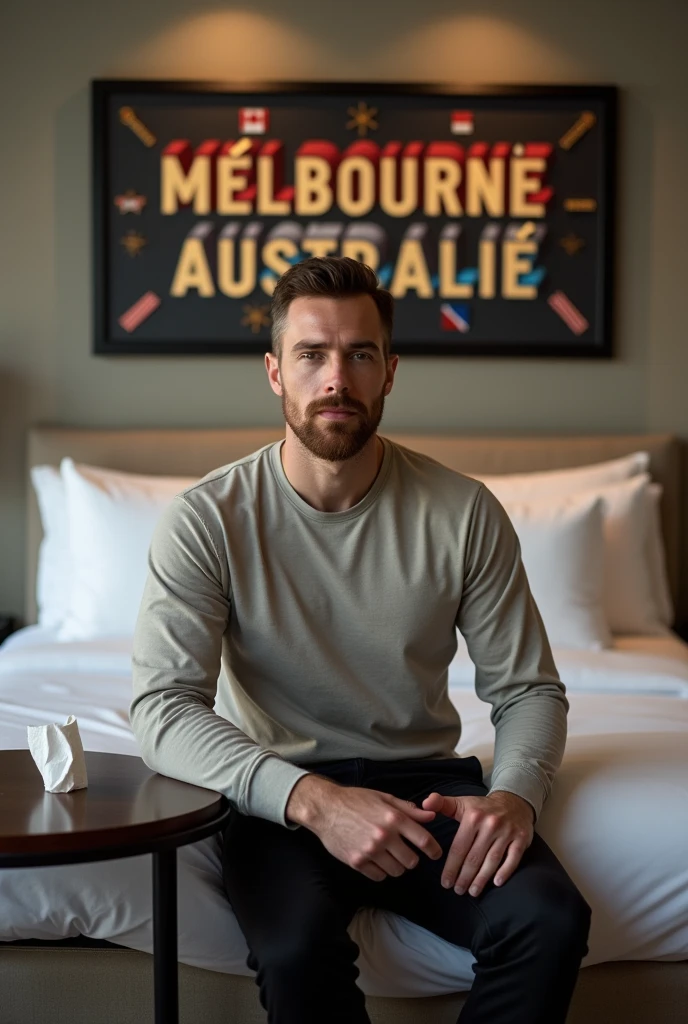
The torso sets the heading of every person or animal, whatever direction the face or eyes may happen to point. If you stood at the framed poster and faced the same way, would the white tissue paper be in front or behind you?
in front

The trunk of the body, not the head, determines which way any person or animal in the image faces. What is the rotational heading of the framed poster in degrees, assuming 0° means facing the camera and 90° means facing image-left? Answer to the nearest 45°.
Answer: approximately 0°

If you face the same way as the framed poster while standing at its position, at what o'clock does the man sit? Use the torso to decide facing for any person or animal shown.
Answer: The man is roughly at 12 o'clock from the framed poster.

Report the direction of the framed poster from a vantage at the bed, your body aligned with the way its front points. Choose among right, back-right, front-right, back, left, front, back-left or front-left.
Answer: back

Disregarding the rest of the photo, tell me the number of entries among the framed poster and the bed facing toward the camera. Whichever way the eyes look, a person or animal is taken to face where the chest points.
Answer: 2

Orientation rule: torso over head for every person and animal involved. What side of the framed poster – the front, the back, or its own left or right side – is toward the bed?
front
